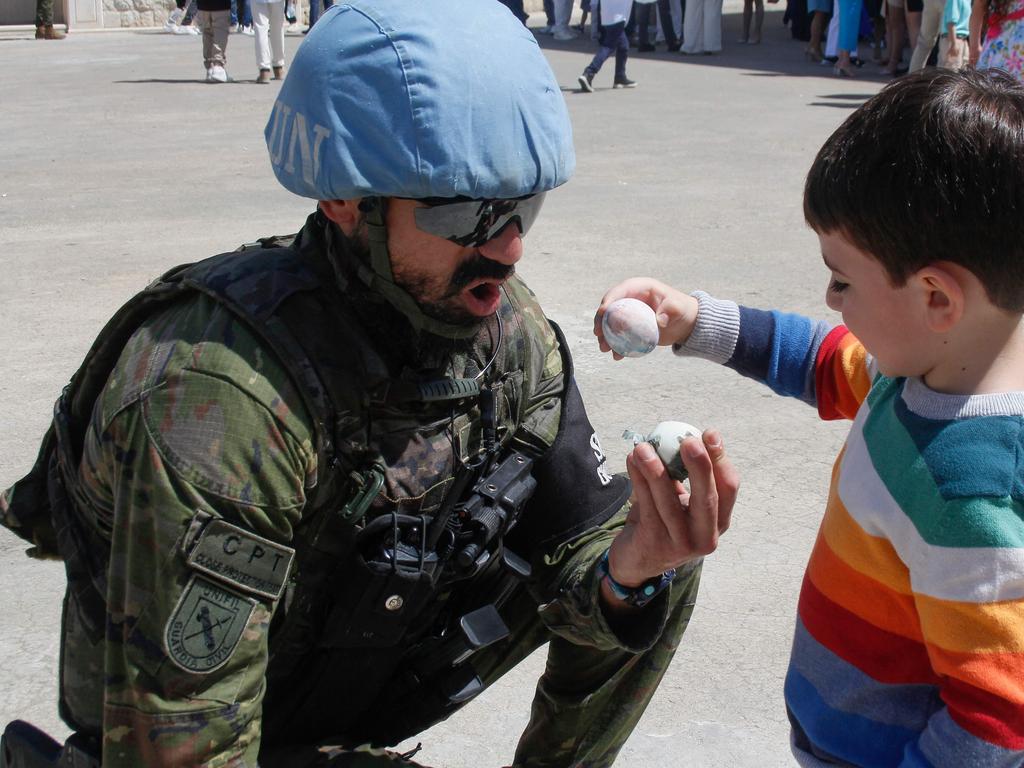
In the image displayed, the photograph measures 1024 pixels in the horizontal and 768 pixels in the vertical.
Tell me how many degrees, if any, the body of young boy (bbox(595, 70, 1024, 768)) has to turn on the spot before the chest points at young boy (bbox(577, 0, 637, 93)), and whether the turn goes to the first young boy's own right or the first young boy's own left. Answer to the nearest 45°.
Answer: approximately 90° to the first young boy's own right

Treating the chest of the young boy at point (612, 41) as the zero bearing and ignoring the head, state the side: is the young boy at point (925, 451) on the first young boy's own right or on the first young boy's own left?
on the first young boy's own right

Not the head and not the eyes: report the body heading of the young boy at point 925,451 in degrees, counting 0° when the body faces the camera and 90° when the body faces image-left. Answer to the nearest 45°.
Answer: approximately 90°

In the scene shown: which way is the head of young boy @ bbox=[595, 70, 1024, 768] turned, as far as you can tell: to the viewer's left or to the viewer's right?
to the viewer's left
